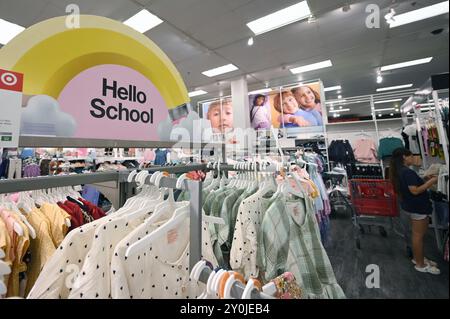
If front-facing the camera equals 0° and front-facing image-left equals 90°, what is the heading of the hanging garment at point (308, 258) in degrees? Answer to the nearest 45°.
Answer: approximately 0°

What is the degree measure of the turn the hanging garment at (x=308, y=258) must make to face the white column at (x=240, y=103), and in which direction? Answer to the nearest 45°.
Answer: approximately 180°

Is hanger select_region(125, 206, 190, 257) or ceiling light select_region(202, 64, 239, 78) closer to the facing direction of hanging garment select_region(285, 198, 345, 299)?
the hanger

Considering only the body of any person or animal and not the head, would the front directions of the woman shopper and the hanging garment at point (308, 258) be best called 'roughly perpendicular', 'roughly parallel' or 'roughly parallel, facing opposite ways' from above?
roughly perpendicular

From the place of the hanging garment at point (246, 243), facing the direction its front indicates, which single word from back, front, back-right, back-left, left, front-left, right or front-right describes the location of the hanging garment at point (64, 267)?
right

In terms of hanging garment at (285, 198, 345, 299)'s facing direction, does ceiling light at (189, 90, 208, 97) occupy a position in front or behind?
behind

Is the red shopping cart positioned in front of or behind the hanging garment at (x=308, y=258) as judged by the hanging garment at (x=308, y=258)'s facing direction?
behind

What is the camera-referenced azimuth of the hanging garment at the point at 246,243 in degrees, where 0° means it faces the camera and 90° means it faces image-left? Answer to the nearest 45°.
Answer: approximately 315°
